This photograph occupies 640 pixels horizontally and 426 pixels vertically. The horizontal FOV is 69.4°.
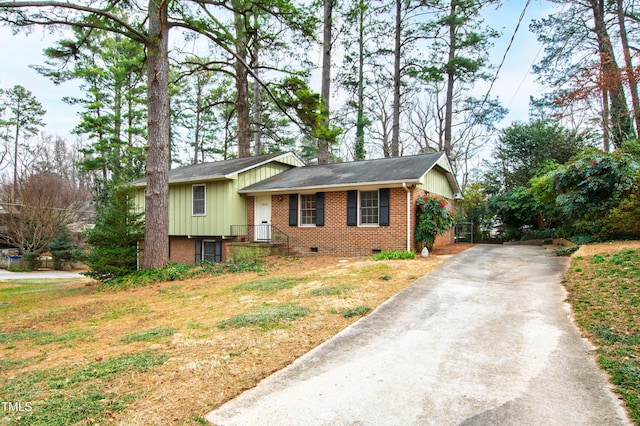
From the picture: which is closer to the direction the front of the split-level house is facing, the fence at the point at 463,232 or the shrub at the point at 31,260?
the shrub

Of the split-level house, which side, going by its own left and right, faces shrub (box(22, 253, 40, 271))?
right

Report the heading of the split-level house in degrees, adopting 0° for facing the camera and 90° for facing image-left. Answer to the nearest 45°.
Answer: approximately 45°

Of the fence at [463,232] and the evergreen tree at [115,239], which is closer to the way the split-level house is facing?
the evergreen tree

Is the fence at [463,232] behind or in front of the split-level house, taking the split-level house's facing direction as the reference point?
behind
